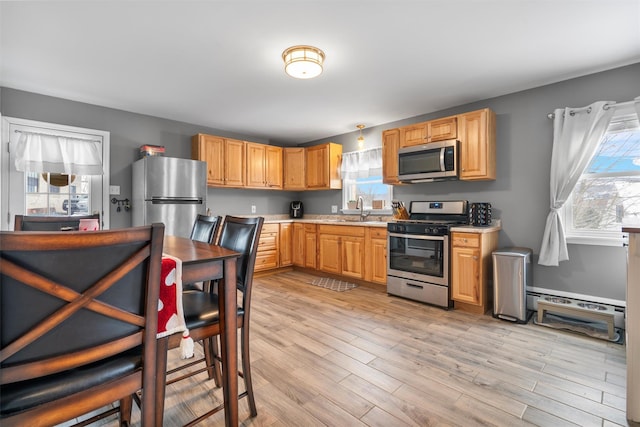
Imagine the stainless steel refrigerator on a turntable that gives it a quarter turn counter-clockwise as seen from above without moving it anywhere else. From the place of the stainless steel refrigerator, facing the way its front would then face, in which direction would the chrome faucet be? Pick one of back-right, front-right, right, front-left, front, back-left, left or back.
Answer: front

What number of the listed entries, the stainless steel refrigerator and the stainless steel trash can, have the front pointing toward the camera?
2

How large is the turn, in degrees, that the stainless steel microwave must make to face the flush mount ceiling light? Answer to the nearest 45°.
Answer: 0° — it already faces it

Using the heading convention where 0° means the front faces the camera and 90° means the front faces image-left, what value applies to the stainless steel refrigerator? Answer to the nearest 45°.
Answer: approximately 0°

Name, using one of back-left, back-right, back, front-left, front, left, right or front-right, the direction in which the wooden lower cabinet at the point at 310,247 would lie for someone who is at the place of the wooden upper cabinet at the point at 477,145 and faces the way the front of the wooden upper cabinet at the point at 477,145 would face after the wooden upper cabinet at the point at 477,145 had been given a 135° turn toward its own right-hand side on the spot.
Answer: left

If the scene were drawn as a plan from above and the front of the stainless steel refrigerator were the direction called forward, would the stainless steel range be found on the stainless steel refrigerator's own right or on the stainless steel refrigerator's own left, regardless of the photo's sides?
on the stainless steel refrigerator's own left

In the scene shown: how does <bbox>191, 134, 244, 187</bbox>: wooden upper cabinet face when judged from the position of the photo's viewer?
facing the viewer and to the right of the viewer

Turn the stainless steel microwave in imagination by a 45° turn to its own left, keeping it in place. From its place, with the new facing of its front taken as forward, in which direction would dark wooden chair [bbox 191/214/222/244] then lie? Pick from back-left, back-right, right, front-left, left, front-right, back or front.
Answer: front-right

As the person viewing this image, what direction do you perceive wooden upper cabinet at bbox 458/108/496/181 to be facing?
facing the viewer and to the left of the viewer

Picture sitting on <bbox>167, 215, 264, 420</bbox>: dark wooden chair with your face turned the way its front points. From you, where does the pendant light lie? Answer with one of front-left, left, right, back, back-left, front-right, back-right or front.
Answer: back

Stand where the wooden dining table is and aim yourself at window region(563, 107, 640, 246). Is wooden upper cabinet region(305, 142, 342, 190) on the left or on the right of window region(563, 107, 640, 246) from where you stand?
left

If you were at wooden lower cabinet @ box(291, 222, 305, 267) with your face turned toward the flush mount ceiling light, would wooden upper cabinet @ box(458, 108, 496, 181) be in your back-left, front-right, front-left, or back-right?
front-left

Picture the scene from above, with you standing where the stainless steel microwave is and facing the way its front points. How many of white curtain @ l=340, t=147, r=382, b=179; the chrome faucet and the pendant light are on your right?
3
